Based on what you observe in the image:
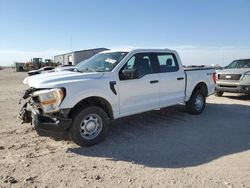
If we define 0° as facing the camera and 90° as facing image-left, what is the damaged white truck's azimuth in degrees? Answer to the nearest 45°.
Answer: approximately 45°

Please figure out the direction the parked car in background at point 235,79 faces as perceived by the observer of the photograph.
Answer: facing the viewer and to the left of the viewer

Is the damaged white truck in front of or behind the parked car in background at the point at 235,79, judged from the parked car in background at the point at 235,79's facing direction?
in front

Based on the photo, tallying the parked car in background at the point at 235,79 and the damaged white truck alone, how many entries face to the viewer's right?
0

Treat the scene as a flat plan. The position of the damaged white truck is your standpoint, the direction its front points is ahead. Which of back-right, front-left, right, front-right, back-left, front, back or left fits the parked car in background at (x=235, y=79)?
back
